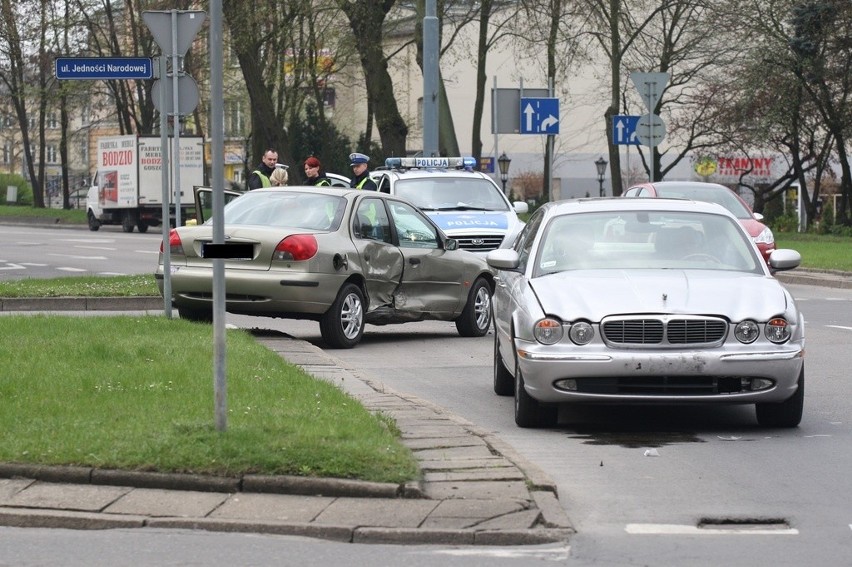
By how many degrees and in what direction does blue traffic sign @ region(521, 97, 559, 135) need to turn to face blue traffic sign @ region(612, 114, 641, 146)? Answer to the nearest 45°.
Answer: approximately 135° to its left

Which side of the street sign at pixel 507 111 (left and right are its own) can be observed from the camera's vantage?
back

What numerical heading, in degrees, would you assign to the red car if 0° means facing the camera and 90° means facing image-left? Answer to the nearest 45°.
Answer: approximately 315°

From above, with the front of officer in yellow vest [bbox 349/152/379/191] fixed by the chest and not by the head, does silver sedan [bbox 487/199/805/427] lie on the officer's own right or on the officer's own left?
on the officer's own left

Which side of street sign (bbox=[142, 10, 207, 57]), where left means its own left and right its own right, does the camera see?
back

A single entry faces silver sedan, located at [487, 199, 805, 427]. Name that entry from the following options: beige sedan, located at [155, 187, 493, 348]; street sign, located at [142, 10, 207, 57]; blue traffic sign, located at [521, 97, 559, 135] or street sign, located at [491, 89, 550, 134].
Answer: the blue traffic sign

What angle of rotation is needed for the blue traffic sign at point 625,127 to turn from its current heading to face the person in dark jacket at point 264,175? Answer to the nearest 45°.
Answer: approximately 45° to its right

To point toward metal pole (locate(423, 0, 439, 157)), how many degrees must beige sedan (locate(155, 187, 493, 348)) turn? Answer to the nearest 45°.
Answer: approximately 45° to its left

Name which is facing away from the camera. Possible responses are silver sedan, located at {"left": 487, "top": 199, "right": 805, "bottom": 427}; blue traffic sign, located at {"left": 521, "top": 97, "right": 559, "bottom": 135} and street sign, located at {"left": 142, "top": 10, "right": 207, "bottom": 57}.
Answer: the street sign

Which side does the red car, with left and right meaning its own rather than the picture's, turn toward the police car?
right
